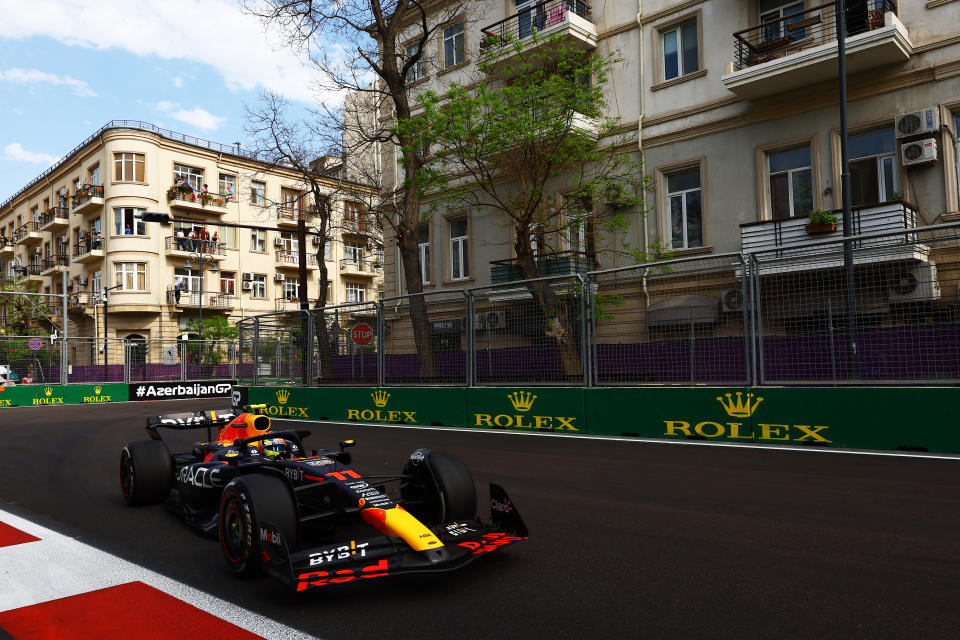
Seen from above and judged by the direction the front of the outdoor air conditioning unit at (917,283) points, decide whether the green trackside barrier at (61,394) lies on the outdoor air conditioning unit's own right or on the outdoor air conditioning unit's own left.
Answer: on the outdoor air conditioning unit's own right

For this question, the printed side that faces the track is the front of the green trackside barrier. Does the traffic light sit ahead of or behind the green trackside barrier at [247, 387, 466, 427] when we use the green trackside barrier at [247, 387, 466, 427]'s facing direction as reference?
behind

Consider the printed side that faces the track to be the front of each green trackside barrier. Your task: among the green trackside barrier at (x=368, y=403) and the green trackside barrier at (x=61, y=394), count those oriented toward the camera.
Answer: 2

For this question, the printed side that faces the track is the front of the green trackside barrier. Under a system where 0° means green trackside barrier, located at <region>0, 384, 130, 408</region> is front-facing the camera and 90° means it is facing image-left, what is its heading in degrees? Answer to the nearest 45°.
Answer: approximately 0°

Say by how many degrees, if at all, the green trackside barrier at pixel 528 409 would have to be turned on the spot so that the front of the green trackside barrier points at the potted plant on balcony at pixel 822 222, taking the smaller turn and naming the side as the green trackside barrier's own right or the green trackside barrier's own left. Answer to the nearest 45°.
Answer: approximately 135° to the green trackside barrier's own left

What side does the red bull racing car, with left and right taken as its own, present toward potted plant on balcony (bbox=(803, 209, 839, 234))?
left
